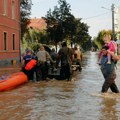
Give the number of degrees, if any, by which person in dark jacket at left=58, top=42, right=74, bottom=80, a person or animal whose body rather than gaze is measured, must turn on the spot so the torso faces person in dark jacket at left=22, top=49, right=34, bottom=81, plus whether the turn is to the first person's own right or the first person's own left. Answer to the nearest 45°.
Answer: approximately 90° to the first person's own left

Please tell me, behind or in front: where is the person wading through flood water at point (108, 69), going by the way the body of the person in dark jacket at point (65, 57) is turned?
behind

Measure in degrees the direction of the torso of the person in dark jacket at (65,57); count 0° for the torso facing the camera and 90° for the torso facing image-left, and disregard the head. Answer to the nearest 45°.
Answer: approximately 180°

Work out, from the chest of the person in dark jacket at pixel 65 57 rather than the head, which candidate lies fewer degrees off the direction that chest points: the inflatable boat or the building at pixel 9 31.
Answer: the building

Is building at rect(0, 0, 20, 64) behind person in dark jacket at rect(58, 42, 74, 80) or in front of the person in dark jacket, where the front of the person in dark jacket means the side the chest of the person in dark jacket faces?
in front

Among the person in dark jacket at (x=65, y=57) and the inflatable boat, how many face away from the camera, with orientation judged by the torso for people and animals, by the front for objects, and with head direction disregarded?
1

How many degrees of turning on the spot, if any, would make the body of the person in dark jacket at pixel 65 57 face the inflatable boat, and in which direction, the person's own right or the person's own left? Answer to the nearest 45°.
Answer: approximately 135° to the person's own left

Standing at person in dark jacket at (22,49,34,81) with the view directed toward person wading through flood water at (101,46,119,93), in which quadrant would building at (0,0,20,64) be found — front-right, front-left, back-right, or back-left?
back-left
